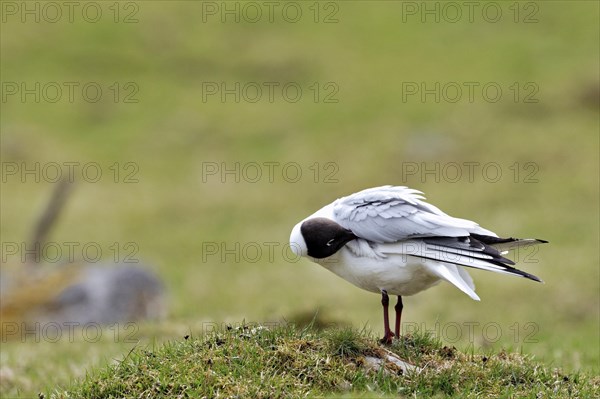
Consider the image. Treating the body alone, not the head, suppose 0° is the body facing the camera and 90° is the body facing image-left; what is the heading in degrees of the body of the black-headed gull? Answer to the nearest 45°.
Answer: approximately 90°
